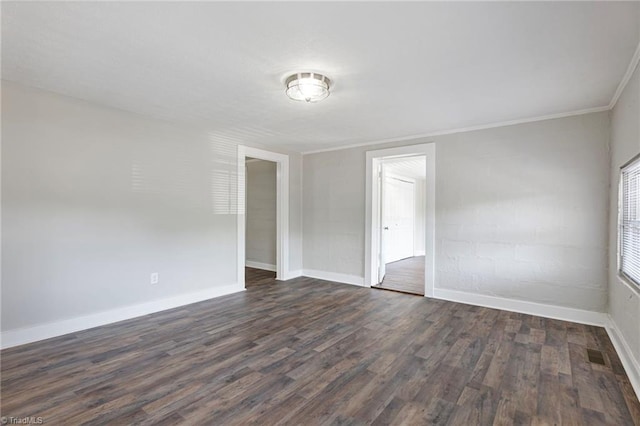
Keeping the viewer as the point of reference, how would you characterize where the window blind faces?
facing to the left of the viewer
